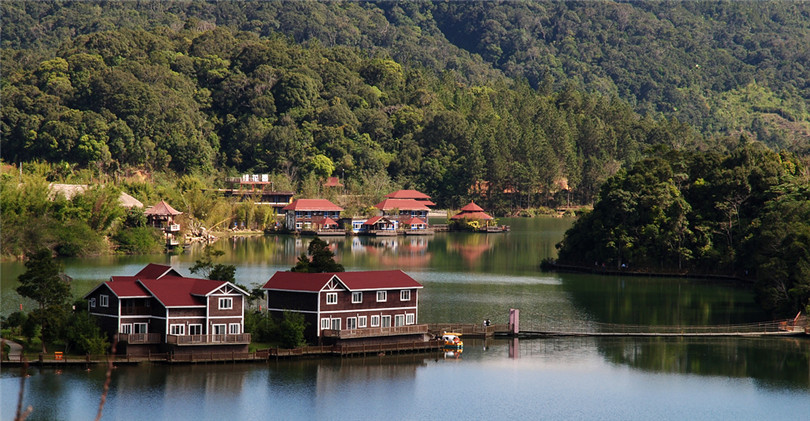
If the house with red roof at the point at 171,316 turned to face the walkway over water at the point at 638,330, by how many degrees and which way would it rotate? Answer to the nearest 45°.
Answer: approximately 90° to its left

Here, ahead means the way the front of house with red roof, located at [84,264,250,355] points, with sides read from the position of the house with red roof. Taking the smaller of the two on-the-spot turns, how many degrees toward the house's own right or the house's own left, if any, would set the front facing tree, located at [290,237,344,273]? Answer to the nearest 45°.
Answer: approximately 135° to the house's own left

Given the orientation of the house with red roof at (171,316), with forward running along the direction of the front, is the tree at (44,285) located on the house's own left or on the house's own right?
on the house's own right

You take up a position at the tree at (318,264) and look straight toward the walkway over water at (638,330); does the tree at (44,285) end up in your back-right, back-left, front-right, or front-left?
back-right

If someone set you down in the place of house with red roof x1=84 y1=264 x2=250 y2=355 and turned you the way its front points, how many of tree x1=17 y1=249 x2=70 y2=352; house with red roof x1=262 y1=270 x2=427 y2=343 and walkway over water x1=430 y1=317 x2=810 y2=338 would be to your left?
2

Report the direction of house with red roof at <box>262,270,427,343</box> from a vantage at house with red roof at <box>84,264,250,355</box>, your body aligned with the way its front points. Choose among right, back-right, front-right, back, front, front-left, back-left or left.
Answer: left

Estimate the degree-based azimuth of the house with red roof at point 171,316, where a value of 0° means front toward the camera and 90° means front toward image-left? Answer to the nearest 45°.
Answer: approximately 0°

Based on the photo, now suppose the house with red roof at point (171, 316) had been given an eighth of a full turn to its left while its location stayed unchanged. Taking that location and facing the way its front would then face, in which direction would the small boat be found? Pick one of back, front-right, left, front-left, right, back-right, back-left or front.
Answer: front-left
